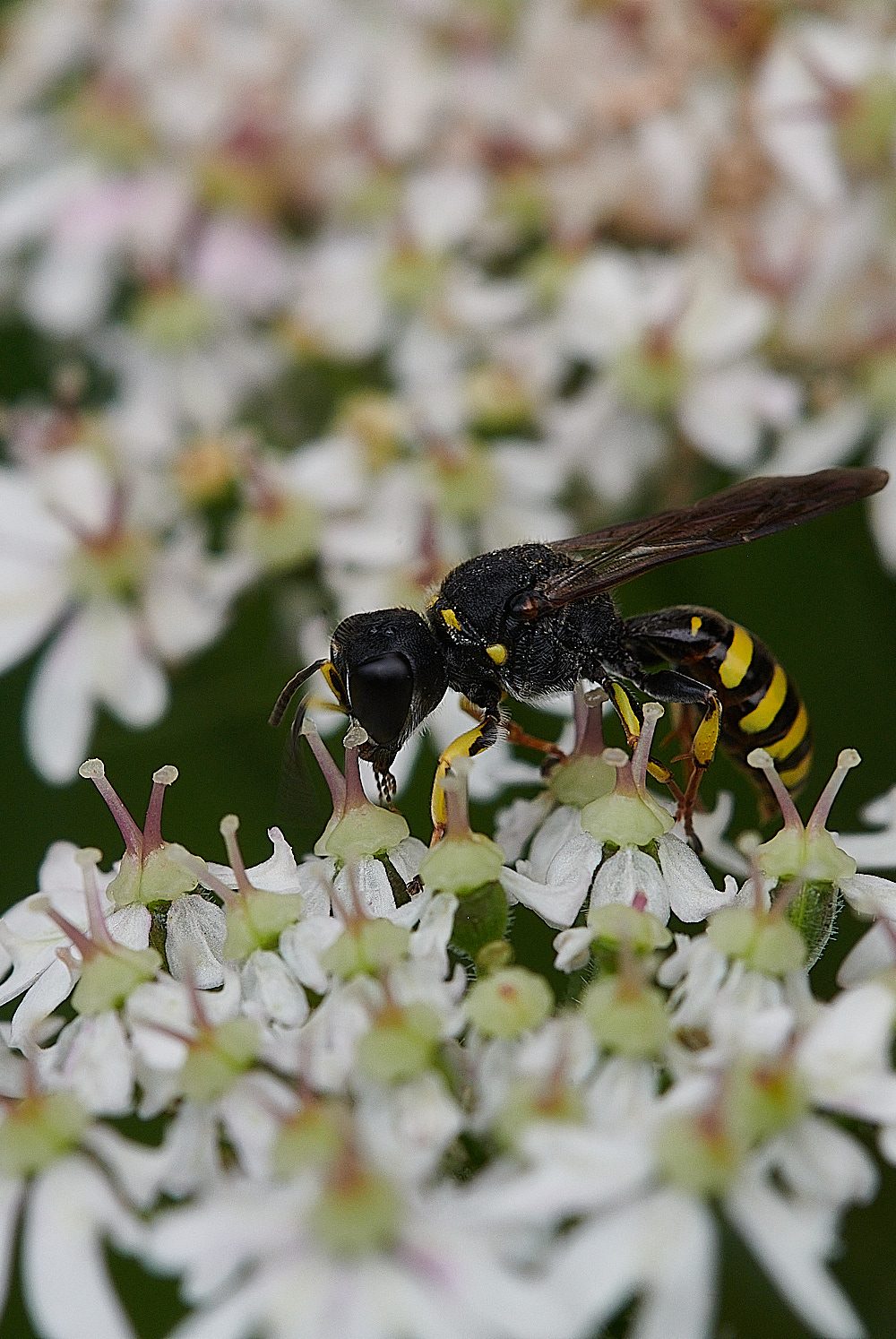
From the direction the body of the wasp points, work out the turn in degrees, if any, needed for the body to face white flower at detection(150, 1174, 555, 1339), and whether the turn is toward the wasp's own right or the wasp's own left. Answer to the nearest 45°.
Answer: approximately 45° to the wasp's own left

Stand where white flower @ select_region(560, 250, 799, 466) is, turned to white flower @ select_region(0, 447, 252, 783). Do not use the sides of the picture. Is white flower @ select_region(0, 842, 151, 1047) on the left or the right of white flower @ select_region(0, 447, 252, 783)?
left

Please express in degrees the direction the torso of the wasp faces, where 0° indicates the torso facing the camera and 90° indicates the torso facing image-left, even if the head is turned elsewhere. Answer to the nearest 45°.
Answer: approximately 90°
